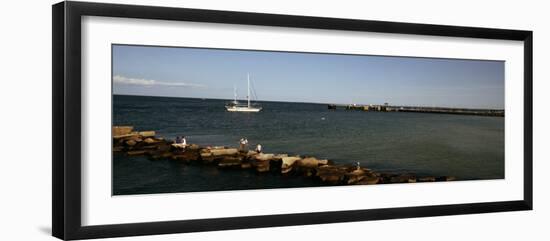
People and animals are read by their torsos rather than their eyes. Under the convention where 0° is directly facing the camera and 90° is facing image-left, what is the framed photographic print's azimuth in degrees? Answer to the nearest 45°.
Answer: approximately 315°
